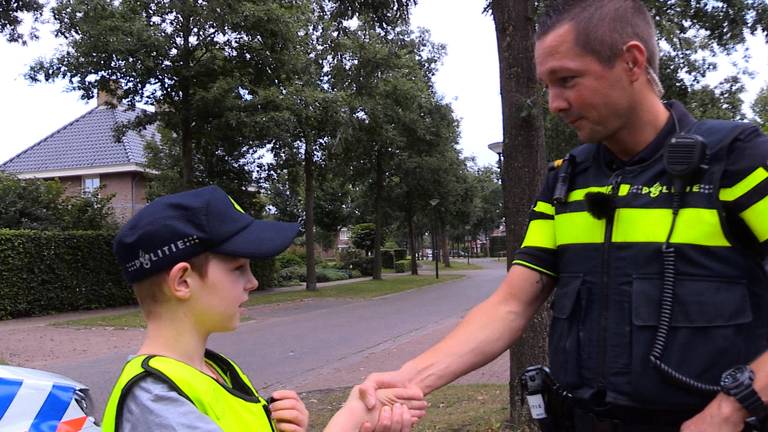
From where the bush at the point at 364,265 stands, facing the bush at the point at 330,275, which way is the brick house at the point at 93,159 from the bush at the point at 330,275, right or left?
right

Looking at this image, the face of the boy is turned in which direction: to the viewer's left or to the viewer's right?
to the viewer's right

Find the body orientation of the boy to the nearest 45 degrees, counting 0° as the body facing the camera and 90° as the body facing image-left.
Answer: approximately 270°

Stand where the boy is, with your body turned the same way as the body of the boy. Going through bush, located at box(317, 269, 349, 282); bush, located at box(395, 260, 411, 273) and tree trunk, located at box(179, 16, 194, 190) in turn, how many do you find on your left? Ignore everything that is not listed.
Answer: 3

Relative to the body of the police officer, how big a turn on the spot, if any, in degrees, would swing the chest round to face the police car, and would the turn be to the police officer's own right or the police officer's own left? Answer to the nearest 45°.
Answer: approximately 45° to the police officer's own right

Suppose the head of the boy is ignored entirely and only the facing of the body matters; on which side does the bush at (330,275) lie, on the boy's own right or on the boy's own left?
on the boy's own left

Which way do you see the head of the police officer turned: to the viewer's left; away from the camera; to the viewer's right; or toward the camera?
to the viewer's left

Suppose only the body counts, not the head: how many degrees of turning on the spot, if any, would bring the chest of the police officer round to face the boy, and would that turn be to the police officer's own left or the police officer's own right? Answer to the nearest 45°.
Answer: approximately 45° to the police officer's own right

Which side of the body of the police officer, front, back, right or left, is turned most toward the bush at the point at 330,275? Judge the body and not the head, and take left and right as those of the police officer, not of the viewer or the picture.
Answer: right

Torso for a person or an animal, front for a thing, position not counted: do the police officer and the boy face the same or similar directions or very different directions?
very different directions
